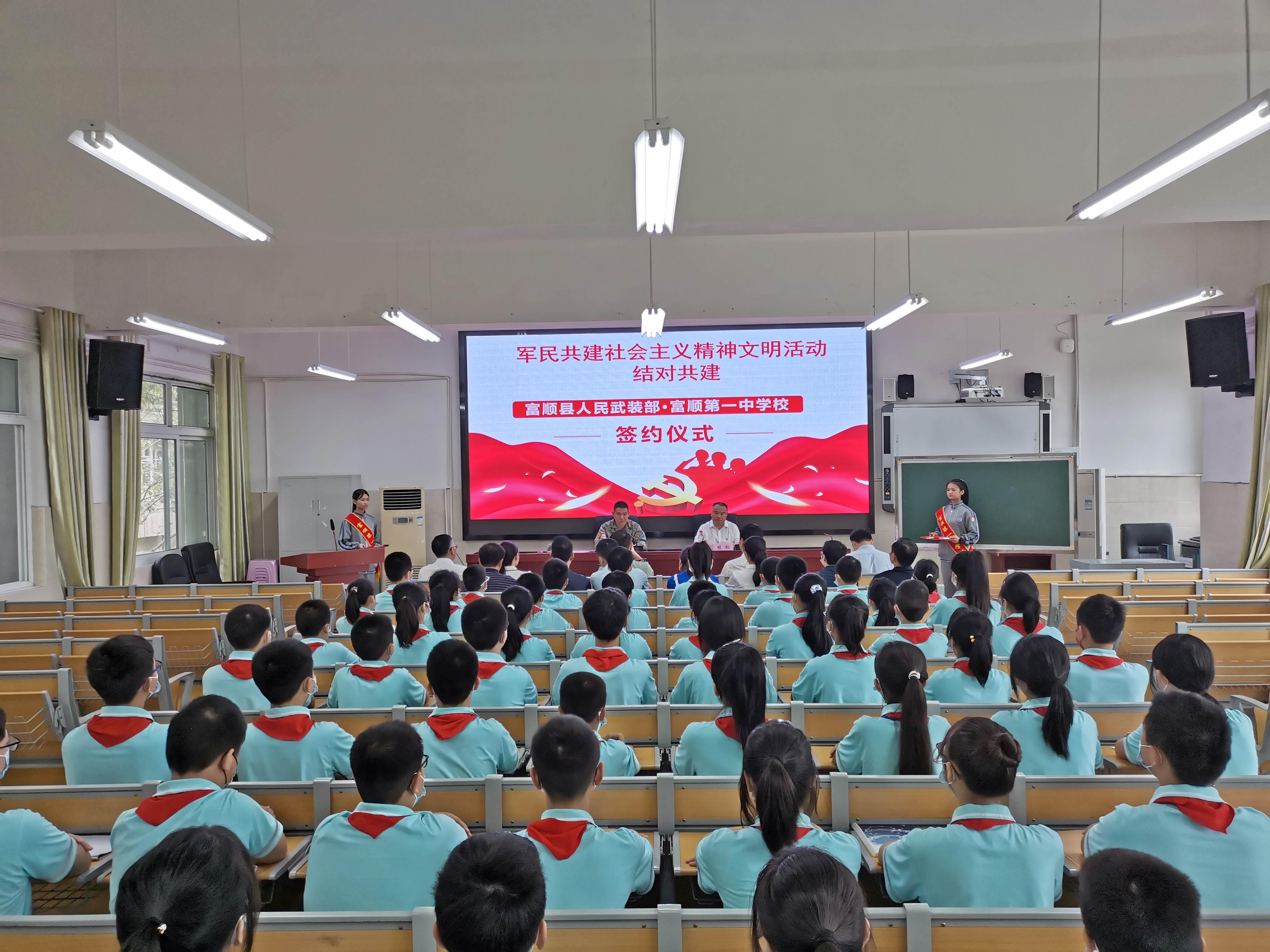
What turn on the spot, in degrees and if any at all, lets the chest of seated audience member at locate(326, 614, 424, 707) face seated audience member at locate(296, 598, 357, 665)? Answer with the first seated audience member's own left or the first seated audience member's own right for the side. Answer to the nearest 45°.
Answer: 0° — they already face them

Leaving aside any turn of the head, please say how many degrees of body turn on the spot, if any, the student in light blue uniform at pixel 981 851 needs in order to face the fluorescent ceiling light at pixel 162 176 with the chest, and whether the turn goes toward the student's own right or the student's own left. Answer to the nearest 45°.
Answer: approximately 90° to the student's own left

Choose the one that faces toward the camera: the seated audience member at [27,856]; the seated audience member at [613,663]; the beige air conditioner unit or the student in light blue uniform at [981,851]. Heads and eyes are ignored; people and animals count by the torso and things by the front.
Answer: the beige air conditioner unit

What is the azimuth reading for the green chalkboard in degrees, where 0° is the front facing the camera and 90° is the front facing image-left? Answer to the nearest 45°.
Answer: approximately 0°

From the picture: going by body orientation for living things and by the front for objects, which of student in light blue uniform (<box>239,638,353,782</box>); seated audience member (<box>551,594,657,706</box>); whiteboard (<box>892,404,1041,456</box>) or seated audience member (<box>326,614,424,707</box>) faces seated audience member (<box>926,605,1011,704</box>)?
the whiteboard

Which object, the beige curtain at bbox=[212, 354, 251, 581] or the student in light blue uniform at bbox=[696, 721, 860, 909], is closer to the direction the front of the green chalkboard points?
the student in light blue uniform

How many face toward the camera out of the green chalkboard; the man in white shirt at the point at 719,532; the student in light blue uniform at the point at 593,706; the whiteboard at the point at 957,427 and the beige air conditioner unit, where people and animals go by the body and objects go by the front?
4

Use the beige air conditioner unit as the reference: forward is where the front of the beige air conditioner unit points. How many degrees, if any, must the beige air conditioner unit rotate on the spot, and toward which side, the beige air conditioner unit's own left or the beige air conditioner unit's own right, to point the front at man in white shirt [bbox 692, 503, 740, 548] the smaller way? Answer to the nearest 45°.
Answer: approximately 45° to the beige air conditioner unit's own left

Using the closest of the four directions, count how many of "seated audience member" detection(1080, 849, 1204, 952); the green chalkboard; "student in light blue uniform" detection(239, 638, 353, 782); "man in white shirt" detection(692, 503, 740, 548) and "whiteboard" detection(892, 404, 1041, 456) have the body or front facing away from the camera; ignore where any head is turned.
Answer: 2

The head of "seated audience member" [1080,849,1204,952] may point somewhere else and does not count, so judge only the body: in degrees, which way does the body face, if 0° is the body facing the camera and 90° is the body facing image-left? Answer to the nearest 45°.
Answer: approximately 180°

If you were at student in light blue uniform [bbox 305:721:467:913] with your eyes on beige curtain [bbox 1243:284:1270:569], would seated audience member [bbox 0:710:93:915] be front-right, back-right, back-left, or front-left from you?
back-left

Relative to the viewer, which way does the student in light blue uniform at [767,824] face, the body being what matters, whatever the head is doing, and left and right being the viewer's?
facing away from the viewer

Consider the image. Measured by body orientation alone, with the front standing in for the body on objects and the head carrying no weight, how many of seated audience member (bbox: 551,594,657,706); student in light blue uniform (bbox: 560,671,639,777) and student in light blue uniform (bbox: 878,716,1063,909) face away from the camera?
3

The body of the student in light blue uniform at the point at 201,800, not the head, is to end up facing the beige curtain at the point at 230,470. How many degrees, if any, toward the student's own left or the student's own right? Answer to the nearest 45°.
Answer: approximately 45° to the student's own left

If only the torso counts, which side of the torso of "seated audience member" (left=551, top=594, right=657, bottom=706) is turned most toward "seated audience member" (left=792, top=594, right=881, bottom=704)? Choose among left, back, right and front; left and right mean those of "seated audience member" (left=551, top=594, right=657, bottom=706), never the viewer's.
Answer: right

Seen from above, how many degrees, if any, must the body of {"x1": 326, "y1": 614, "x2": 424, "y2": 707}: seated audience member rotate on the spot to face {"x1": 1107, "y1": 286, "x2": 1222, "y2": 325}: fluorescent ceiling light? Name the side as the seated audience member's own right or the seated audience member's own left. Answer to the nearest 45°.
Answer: approximately 90° to the seated audience member's own right

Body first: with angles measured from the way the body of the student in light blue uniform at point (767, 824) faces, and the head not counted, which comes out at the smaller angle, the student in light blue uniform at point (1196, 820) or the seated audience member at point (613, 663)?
the seated audience member
